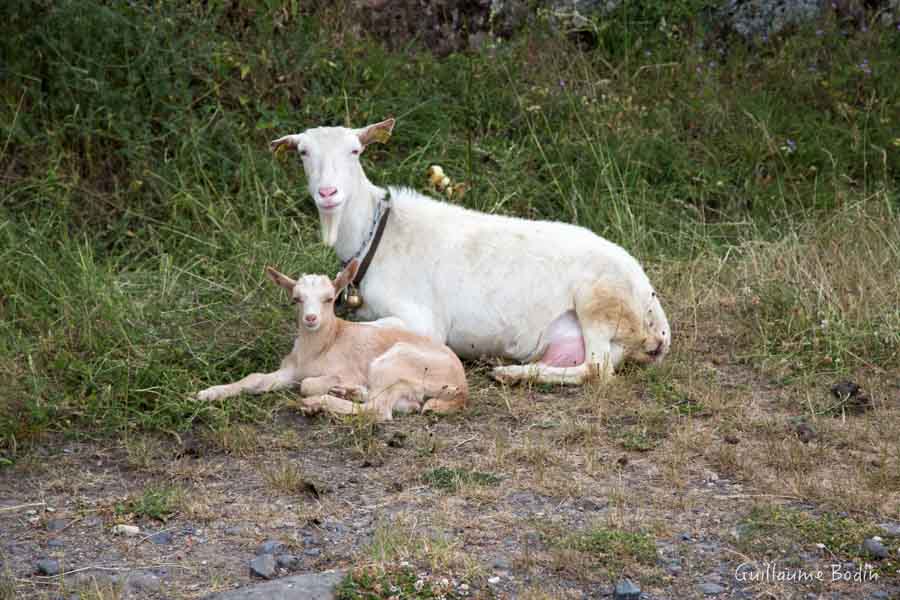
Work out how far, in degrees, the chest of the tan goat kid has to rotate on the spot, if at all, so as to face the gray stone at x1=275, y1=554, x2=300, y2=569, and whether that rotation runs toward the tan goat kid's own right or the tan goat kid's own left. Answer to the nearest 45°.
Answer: approximately 90° to the tan goat kid's own left

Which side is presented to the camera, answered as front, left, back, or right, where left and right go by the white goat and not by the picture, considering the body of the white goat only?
left

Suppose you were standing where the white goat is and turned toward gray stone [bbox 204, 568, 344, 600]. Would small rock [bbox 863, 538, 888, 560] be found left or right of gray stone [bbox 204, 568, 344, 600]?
left

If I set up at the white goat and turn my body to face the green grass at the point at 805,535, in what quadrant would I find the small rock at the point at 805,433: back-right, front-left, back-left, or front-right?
front-left

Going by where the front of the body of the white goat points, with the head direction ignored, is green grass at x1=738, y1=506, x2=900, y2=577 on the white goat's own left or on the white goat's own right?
on the white goat's own left

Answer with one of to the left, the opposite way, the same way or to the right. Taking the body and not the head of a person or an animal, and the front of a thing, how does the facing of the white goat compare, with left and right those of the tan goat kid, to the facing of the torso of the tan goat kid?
the same way

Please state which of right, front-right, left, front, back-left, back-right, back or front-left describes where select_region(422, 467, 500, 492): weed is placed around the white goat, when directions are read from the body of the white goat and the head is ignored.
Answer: left

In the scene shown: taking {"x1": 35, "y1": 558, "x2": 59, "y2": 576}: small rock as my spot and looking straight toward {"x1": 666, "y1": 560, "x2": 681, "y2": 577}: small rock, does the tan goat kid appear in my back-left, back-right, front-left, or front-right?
front-left

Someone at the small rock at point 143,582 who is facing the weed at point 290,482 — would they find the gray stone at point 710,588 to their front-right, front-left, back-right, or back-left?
front-right

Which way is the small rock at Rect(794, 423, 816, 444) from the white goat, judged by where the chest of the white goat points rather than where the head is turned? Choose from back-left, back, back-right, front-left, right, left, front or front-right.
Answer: back-left

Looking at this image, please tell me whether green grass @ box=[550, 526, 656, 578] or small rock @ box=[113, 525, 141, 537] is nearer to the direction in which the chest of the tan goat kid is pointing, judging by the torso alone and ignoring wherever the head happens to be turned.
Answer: the small rock

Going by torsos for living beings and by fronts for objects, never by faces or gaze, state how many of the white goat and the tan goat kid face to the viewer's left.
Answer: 2

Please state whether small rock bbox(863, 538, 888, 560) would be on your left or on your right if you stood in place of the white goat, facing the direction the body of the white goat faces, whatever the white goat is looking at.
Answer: on your left

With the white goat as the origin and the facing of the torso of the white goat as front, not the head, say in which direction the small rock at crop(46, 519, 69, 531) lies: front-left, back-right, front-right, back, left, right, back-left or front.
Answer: front-left

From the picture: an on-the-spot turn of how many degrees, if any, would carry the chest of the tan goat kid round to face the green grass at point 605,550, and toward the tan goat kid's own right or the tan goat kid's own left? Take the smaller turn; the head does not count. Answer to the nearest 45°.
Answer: approximately 135° to the tan goat kid's own left

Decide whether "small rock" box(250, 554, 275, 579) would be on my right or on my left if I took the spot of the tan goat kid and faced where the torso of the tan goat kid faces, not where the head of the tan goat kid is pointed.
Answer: on my left

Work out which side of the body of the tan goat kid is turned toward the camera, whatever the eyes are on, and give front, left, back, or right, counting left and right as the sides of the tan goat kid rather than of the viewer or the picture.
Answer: left

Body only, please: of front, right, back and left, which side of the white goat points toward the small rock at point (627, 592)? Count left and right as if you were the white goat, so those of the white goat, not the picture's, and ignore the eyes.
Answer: left
